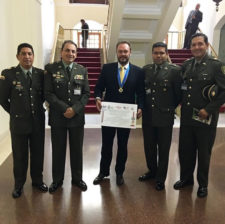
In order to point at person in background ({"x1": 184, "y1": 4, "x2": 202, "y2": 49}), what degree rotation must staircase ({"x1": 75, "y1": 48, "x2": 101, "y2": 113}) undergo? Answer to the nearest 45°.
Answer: approximately 90° to its left

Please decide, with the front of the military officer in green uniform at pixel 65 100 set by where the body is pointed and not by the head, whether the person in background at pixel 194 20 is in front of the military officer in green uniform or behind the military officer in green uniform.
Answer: behind

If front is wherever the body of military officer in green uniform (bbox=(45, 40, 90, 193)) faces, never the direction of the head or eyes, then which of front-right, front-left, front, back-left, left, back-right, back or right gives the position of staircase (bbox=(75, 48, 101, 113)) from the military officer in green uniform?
back

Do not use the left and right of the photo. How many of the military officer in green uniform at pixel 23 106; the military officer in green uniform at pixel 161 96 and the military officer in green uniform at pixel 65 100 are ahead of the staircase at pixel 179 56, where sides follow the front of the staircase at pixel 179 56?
3

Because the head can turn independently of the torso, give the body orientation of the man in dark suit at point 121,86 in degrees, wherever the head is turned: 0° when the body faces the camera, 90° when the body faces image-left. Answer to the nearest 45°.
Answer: approximately 0°

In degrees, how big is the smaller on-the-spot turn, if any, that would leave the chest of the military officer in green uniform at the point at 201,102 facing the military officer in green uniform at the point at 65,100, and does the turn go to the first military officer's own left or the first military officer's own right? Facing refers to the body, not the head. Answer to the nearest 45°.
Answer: approximately 45° to the first military officer's own right

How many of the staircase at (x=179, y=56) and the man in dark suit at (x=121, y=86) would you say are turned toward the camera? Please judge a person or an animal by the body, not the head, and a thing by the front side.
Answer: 2

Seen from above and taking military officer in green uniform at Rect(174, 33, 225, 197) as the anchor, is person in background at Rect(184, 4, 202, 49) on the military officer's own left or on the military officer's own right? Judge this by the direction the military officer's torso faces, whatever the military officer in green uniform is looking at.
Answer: on the military officer's own right

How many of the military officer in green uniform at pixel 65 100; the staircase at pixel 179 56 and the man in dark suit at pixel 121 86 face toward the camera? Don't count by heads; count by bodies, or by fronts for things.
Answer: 3
